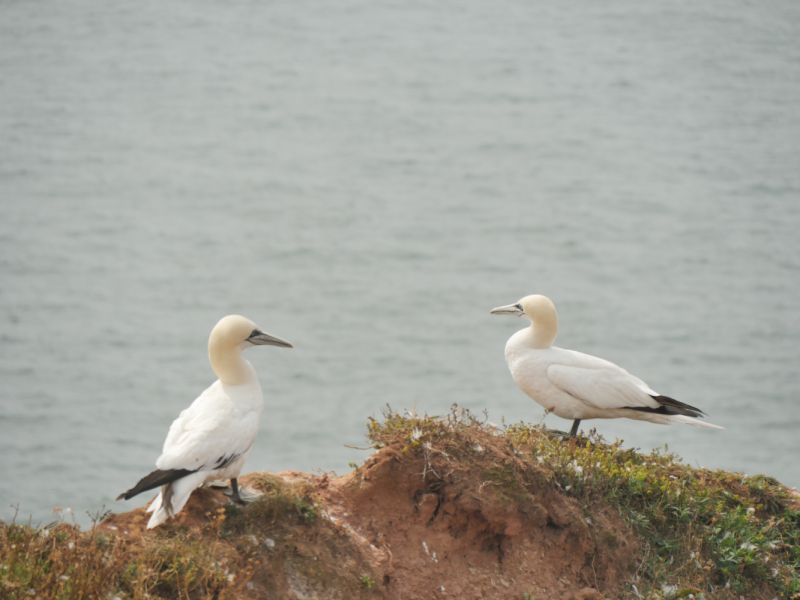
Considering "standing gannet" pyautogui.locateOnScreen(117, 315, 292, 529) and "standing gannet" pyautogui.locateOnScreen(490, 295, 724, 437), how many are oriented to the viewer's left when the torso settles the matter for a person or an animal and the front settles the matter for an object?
1

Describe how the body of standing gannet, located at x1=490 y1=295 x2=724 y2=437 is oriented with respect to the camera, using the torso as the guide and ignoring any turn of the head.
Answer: to the viewer's left

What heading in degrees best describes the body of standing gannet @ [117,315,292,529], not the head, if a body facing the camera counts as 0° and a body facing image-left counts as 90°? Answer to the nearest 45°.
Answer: approximately 270°

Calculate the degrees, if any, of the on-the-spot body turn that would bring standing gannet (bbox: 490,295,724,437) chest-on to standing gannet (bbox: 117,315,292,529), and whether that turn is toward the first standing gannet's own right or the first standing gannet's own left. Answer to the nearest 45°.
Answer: approximately 45° to the first standing gannet's own left
